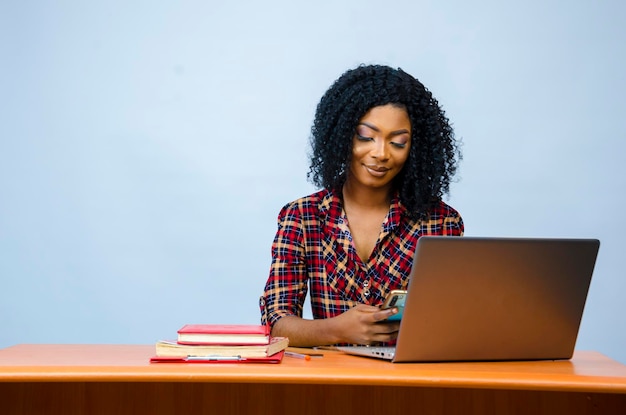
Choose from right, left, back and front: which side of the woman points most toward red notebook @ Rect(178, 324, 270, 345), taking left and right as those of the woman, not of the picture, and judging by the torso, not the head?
right

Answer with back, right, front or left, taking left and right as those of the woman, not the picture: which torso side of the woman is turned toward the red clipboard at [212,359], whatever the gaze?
front

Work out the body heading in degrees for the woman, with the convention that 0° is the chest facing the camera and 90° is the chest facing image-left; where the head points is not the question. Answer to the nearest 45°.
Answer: approximately 0°

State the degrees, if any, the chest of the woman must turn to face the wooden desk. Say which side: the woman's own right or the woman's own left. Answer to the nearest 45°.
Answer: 0° — they already face it

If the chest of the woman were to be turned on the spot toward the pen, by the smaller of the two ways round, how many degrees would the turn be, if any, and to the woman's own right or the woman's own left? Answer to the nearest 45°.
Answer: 0° — they already face it
